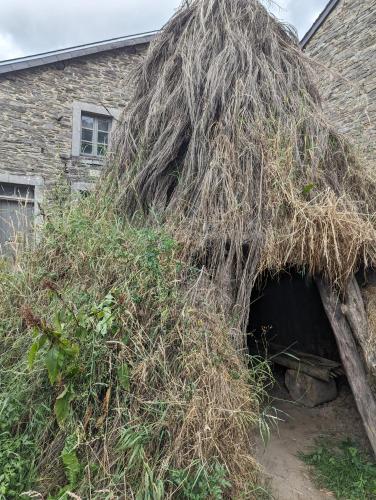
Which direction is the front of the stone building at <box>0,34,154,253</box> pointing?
toward the camera

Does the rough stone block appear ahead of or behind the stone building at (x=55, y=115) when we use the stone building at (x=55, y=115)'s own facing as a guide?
ahead

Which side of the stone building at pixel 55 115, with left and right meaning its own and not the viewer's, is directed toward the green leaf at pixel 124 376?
front

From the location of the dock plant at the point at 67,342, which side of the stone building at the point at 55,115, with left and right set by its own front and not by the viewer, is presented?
front

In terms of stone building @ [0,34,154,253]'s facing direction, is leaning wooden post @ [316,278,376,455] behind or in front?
in front

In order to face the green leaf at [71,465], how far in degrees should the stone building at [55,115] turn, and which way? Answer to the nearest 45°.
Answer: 0° — it already faces it
